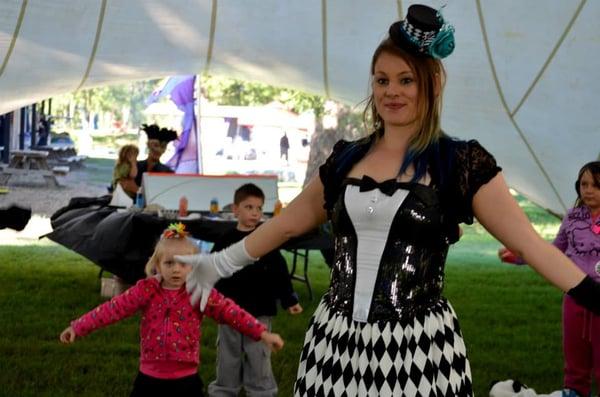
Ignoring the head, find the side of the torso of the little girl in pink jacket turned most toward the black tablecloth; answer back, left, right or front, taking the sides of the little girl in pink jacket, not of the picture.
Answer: back

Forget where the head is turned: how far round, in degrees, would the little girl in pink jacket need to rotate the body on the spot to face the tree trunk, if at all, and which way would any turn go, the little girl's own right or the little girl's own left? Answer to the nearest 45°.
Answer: approximately 180°

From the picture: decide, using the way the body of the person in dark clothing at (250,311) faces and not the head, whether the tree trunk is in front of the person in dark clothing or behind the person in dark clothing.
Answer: behind

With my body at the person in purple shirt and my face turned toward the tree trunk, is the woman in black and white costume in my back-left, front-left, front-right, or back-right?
back-left

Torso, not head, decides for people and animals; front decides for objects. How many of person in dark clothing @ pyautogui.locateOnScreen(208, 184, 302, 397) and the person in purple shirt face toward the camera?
2

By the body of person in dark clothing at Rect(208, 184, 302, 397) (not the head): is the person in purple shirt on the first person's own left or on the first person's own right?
on the first person's own left

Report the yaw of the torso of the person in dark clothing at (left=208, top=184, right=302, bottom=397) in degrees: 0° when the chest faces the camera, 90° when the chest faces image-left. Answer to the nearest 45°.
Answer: approximately 0°

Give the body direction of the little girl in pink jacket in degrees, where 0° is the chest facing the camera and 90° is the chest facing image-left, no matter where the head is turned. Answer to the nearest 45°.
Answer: approximately 0°
